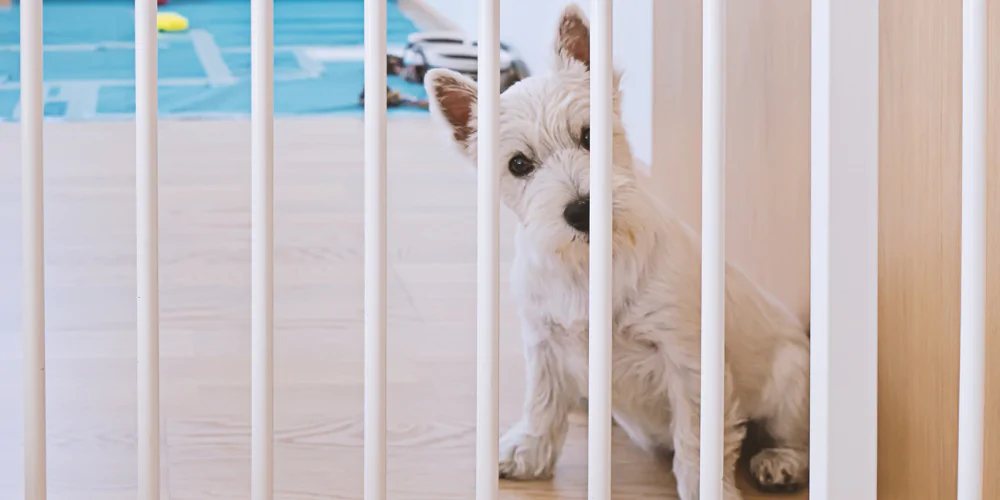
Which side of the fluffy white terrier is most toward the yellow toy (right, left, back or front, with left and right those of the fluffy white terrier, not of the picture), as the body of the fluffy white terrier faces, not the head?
right

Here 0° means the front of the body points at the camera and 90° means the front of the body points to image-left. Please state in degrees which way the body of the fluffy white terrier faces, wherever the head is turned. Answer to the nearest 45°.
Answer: approximately 45°
